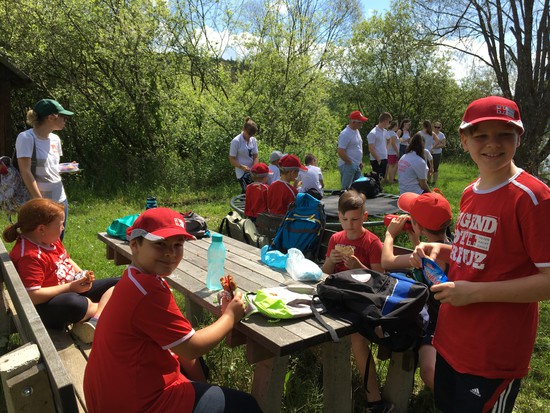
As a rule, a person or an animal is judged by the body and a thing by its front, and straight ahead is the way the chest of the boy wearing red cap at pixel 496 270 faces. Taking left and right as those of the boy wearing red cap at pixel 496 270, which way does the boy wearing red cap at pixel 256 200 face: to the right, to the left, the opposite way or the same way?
the opposite way

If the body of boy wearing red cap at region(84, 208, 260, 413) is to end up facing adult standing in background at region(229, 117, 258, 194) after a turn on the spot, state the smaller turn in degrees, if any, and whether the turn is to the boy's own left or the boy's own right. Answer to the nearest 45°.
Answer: approximately 90° to the boy's own left

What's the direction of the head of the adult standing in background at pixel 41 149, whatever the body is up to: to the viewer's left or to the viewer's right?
to the viewer's right

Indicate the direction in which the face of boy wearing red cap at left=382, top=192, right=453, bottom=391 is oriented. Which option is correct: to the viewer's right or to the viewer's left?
to the viewer's left

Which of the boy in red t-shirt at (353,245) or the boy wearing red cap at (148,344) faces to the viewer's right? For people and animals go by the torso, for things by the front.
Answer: the boy wearing red cap

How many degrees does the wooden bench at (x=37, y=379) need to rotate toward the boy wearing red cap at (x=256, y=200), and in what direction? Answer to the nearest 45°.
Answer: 0° — it already faces them

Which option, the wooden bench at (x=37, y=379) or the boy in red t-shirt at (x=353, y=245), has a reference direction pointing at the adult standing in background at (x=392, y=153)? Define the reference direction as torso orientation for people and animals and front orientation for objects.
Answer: the wooden bench
